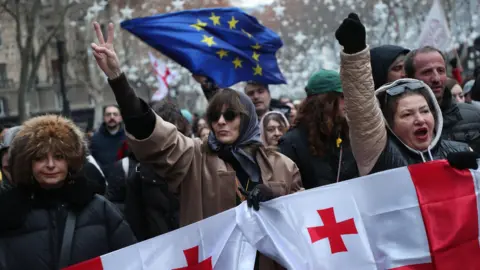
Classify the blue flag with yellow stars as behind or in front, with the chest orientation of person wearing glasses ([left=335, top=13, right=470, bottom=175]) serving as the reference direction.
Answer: behind

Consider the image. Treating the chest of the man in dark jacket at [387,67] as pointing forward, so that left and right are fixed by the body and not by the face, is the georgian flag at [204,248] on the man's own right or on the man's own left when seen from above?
on the man's own right

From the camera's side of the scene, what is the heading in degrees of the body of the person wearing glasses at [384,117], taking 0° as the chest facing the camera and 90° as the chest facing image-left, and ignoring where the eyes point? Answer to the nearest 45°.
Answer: approximately 315°

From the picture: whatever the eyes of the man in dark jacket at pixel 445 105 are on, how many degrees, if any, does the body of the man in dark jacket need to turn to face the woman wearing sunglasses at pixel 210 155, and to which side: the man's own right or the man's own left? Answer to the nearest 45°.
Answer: approximately 90° to the man's own right

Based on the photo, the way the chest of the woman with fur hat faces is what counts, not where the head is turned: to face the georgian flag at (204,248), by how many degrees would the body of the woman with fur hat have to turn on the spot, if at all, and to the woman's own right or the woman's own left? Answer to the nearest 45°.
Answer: approximately 90° to the woman's own left

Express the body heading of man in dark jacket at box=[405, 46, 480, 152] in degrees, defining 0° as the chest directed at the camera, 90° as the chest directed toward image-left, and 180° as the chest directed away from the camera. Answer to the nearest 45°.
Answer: approximately 315°

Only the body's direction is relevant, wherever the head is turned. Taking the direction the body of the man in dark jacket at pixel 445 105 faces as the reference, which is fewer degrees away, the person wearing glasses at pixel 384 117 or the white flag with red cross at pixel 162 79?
the person wearing glasses
